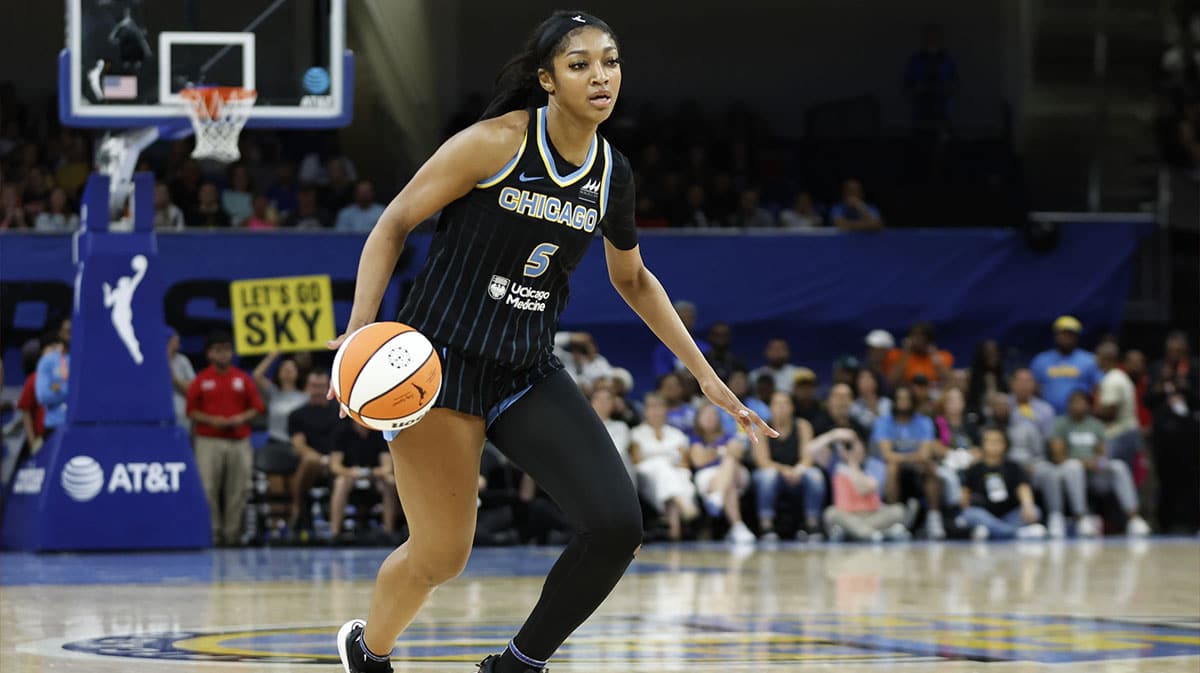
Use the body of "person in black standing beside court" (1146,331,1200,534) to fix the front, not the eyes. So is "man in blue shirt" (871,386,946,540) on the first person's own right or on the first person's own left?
on the first person's own right

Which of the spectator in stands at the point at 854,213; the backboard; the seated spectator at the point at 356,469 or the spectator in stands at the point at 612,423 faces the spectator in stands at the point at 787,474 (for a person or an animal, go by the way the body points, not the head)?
the spectator in stands at the point at 854,213

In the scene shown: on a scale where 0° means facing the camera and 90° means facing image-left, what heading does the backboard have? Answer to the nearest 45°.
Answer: approximately 0°

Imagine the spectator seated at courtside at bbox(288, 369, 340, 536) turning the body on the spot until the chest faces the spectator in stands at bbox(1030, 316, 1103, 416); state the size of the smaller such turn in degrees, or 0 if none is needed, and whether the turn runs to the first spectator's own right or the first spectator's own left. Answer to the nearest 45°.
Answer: approximately 90° to the first spectator's own left

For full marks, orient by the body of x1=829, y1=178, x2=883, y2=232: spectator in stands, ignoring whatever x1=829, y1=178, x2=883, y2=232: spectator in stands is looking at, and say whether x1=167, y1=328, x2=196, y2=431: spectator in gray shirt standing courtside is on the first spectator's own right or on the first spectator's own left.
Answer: on the first spectator's own right
